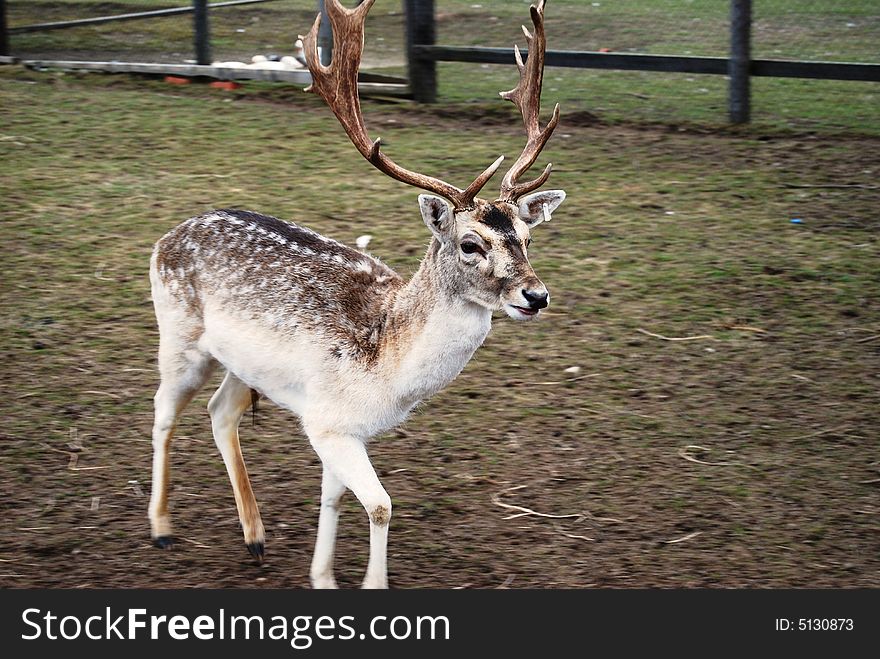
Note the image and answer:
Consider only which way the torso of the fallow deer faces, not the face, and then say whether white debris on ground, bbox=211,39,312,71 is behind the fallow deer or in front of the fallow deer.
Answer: behind

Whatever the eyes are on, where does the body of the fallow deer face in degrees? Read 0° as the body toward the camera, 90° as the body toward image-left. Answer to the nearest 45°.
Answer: approximately 315°

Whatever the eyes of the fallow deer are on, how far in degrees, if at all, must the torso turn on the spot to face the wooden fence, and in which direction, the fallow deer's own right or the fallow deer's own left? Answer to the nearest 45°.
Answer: approximately 135° to the fallow deer's own left
